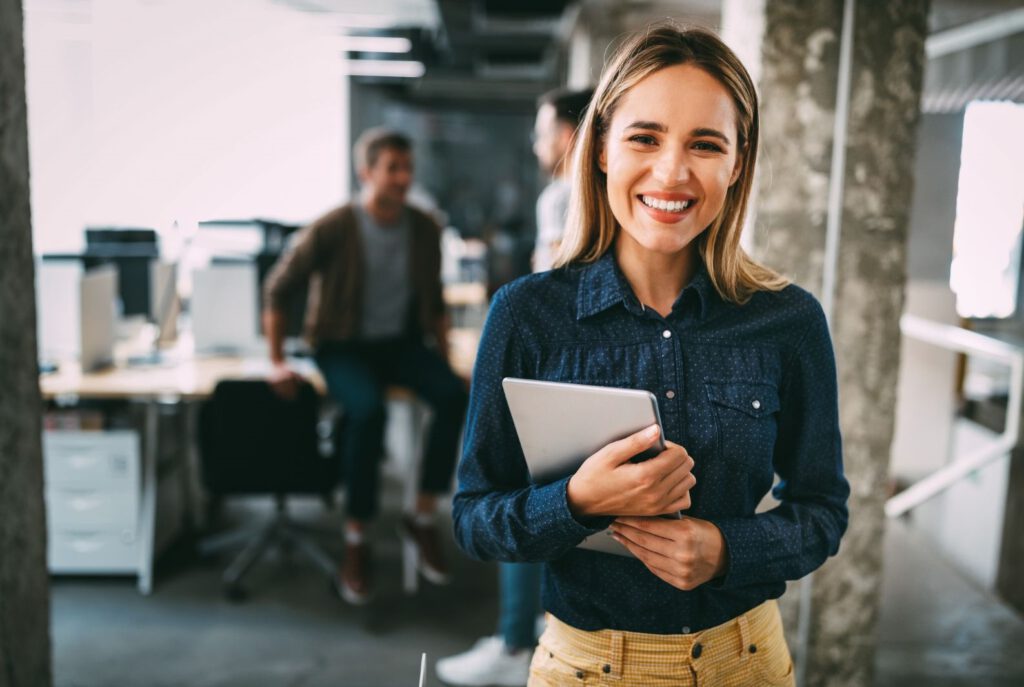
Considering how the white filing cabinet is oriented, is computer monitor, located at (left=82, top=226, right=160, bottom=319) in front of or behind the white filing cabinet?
behind

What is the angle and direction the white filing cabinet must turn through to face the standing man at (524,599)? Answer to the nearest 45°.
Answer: approximately 45° to its left

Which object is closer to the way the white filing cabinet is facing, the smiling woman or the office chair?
the smiling woman

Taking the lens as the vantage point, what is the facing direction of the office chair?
facing away from the viewer and to the right of the viewer

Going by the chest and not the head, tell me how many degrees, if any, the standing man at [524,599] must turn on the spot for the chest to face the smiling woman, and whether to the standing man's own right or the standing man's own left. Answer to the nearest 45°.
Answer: approximately 90° to the standing man's own left

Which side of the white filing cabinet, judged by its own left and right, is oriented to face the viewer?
front

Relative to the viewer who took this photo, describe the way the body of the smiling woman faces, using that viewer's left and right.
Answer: facing the viewer

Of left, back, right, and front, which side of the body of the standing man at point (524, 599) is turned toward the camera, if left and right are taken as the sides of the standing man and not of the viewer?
left

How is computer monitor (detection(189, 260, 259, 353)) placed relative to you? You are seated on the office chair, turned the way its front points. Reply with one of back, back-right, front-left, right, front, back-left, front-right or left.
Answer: front-left

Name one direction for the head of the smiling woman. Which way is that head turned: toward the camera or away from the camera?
toward the camera

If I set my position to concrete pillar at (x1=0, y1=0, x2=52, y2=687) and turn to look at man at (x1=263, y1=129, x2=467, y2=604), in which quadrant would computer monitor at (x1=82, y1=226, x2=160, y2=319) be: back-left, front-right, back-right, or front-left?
front-left

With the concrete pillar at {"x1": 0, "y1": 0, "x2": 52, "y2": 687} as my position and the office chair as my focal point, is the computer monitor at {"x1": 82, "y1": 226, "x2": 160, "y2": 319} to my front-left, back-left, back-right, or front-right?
front-left

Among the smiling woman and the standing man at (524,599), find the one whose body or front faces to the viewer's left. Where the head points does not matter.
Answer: the standing man

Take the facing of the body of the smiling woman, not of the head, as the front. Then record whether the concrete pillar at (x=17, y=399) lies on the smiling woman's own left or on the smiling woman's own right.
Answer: on the smiling woman's own right
